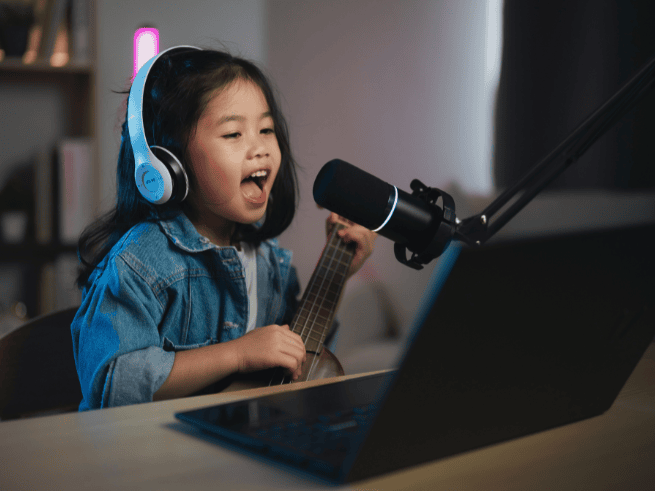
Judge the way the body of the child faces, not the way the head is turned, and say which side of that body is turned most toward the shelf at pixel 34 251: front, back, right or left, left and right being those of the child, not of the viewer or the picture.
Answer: back

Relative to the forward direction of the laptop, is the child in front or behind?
in front

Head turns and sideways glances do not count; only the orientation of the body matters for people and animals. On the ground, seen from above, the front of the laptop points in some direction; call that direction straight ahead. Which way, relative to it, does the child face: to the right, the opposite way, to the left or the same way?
the opposite way

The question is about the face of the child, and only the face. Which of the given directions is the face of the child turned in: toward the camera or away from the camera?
toward the camera

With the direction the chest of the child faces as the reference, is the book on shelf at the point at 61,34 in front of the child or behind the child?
behind

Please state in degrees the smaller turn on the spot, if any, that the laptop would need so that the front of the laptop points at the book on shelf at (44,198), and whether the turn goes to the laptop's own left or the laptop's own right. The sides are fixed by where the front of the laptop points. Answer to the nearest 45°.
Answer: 0° — it already faces it

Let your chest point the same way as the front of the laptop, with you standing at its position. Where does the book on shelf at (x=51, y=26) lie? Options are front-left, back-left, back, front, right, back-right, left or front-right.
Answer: front

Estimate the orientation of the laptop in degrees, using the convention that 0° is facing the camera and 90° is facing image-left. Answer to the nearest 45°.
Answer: approximately 135°

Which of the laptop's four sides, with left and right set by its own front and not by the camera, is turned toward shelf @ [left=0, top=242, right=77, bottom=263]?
front

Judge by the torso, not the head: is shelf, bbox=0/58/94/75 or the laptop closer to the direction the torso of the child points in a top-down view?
the laptop
